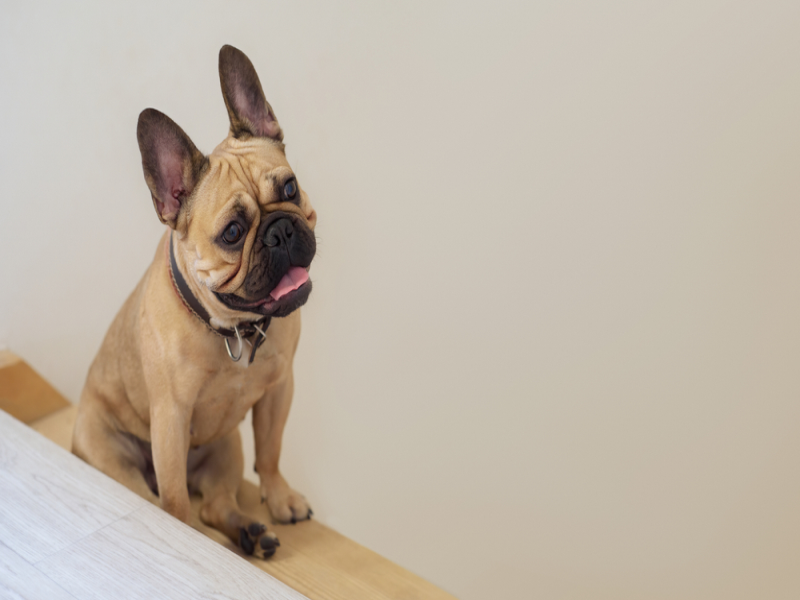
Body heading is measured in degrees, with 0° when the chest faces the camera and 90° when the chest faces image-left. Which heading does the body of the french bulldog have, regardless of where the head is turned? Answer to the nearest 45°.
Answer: approximately 315°
